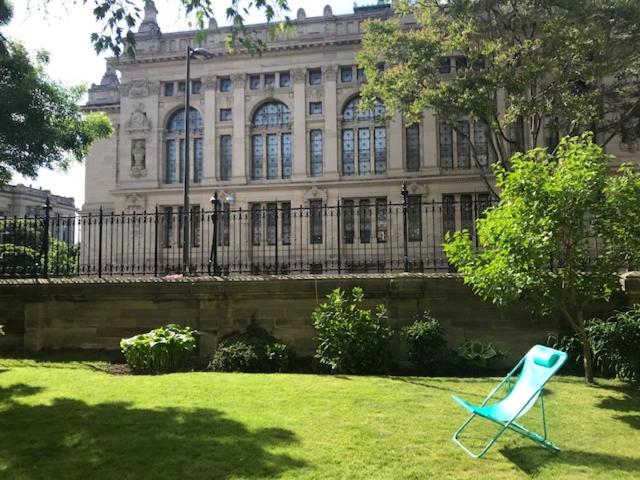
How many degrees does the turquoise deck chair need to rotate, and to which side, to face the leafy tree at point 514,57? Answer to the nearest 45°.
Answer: approximately 135° to its right

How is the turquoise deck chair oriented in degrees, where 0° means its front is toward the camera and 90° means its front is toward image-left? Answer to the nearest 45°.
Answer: approximately 45°

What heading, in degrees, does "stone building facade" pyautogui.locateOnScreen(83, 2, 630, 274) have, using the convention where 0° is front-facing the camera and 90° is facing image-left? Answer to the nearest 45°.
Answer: approximately 0°

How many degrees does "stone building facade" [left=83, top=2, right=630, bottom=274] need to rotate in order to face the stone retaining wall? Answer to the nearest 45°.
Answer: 0° — it already faces it

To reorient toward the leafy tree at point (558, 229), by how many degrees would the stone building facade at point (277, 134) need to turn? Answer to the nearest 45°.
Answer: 0° — it already faces it

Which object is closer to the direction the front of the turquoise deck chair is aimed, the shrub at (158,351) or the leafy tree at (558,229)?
the shrub

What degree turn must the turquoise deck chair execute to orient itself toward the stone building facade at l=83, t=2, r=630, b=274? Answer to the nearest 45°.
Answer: approximately 90° to its right

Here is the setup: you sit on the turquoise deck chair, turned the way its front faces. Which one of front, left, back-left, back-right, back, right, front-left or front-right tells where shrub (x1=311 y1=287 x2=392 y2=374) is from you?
right

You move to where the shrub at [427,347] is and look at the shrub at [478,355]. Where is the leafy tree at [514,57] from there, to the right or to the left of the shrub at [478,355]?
left
